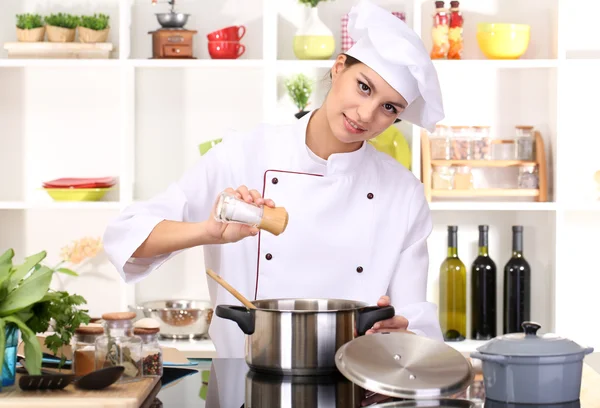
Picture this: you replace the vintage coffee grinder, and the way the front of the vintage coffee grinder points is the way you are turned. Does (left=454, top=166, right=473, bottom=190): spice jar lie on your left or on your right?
on your left

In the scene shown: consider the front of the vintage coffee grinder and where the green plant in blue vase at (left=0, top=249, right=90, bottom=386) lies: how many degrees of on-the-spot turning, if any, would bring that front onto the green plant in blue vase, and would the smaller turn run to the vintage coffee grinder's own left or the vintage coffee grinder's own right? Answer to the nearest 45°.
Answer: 0° — it already faces it

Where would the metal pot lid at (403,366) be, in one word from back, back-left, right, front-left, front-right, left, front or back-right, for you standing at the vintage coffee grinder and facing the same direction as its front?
front

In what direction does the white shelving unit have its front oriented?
toward the camera

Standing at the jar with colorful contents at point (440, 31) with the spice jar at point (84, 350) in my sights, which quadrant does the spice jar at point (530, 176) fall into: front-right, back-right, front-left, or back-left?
back-left

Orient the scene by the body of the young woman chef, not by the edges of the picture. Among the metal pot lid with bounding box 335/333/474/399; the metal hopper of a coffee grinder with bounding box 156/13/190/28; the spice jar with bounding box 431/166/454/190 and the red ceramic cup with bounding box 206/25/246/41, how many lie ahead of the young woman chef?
1

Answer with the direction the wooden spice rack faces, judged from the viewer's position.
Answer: facing the viewer

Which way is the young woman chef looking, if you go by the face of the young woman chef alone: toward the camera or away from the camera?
toward the camera

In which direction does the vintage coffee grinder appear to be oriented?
toward the camera

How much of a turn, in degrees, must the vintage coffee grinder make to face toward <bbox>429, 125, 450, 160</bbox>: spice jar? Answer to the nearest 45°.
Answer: approximately 90° to its left

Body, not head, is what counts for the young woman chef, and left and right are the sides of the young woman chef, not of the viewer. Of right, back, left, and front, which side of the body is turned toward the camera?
front

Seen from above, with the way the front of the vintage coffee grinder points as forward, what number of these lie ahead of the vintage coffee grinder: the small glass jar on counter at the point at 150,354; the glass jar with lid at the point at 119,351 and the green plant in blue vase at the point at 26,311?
3

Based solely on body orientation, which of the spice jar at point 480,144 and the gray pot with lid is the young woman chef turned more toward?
the gray pot with lid

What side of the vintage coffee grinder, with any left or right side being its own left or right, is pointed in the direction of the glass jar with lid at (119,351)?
front

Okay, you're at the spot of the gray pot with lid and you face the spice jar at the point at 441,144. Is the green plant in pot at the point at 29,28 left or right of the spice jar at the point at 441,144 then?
left
